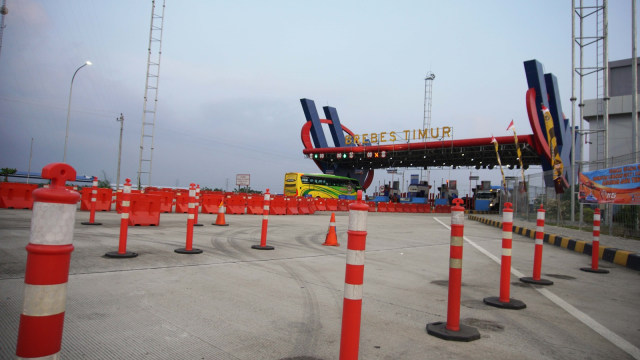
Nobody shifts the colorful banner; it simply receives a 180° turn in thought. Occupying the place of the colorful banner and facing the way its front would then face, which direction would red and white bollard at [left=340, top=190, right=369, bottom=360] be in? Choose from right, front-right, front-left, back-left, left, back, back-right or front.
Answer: back-right

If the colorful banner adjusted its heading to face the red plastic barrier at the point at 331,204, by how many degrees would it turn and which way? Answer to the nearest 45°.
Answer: approximately 90° to its right

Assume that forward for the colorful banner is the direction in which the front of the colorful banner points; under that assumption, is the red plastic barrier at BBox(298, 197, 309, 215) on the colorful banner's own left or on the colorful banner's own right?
on the colorful banner's own right

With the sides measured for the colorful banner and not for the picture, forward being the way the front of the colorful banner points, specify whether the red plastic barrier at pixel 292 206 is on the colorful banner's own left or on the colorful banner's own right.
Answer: on the colorful banner's own right

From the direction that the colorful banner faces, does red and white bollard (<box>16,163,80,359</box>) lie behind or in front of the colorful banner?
in front

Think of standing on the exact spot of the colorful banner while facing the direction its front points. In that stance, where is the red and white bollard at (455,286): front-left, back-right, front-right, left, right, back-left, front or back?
front-left

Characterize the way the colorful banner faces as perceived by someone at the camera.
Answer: facing the viewer and to the left of the viewer

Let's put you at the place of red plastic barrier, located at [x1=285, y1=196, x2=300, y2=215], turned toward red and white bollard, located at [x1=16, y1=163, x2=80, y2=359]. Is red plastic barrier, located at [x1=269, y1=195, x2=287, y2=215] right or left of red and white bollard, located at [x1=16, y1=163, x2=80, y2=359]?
right

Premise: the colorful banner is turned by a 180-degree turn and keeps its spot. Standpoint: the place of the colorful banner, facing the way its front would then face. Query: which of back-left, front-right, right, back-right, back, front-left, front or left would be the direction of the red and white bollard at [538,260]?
back-right

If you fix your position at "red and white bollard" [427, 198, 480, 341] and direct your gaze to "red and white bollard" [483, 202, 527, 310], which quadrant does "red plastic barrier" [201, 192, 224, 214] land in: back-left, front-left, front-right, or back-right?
front-left

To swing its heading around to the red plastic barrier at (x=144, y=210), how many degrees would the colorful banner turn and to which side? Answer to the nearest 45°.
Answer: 0° — it already faces it

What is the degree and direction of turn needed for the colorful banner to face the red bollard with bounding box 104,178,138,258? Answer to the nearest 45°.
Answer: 0° — it already faces it
